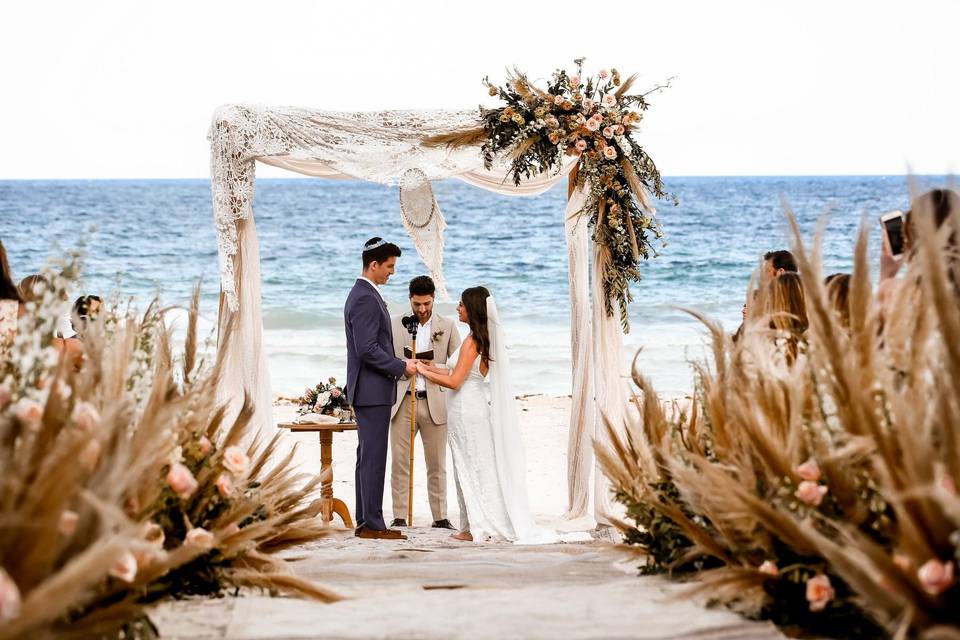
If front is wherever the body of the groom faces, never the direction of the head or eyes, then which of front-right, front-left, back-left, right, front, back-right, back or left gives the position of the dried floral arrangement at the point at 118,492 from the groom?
right

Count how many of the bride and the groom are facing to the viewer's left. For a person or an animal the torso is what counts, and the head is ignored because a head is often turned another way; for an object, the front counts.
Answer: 1

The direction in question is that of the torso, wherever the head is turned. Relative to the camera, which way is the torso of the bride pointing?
to the viewer's left

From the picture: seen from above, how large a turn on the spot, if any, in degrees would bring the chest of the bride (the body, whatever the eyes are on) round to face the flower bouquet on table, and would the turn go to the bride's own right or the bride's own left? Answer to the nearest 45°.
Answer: approximately 45° to the bride's own right

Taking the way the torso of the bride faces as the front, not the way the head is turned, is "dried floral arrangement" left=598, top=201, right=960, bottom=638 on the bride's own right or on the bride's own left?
on the bride's own left

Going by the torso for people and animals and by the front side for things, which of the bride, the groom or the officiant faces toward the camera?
the officiant

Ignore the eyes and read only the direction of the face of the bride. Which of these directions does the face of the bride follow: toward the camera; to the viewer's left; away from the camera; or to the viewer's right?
to the viewer's left

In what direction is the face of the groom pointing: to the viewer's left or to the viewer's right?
to the viewer's right

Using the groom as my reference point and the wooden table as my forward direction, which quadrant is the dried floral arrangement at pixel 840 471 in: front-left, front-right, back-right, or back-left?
back-left

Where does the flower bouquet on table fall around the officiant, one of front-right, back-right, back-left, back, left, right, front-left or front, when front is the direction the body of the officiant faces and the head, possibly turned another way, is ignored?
right

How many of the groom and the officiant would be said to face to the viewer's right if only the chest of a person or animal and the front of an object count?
1

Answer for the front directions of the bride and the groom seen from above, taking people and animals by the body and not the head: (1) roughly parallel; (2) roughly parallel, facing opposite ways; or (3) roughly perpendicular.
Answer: roughly parallel, facing opposite ways

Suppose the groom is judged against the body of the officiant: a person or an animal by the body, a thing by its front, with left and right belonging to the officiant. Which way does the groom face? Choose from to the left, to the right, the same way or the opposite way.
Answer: to the left

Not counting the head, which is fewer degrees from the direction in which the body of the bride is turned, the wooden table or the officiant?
the wooden table

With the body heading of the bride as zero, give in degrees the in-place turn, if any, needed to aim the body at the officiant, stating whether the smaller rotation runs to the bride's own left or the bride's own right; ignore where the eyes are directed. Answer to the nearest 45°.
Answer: approximately 45° to the bride's own right

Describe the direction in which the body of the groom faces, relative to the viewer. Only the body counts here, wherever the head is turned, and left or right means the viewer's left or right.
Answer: facing to the right of the viewer
